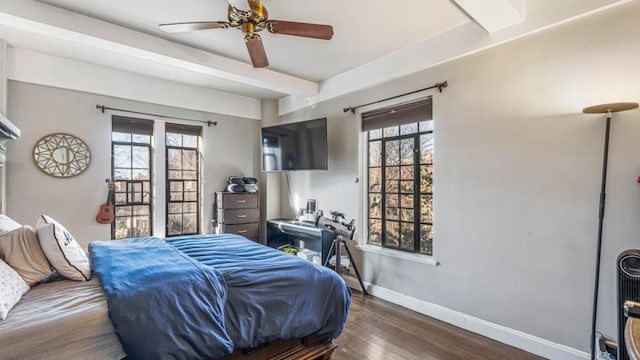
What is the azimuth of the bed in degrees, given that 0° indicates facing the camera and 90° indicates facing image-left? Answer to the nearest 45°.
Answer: approximately 270°

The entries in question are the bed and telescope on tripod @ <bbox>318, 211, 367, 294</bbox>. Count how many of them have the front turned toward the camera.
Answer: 0

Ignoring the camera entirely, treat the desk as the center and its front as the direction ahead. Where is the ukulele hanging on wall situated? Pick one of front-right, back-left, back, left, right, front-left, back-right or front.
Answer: front-right

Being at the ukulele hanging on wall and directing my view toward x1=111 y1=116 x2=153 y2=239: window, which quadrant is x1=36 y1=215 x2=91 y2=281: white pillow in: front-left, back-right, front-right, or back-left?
back-right

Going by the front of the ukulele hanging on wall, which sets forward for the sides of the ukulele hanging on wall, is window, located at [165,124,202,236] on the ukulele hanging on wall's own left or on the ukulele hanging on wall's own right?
on the ukulele hanging on wall's own left

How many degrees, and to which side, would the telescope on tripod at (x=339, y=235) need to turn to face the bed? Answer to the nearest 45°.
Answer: approximately 45° to its left

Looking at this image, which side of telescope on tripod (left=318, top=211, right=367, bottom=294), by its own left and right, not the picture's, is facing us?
left

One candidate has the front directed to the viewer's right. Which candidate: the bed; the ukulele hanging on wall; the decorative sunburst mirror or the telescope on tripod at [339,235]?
the bed

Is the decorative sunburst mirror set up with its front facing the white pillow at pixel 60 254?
yes

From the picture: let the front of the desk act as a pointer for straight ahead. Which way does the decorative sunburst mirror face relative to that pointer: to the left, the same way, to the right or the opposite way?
to the left

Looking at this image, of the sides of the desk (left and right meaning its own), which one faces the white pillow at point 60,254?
front
